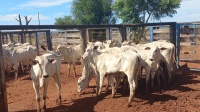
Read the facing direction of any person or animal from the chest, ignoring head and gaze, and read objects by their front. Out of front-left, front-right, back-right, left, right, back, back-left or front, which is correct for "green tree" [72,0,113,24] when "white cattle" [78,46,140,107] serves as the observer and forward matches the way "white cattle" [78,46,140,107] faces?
front-right

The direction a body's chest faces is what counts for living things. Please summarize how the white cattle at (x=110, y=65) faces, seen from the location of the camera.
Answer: facing away from the viewer and to the left of the viewer

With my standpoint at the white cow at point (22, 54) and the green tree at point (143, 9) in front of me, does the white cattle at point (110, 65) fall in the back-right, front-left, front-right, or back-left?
back-right

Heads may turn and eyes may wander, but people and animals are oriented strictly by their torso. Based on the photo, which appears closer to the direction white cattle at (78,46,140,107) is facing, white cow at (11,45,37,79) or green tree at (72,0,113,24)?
the white cow

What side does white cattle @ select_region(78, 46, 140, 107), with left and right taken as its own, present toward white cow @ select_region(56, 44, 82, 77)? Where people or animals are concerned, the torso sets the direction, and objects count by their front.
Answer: front

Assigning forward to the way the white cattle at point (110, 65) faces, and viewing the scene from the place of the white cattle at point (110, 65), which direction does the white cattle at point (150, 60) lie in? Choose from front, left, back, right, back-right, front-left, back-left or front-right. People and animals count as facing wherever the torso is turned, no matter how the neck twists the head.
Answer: right

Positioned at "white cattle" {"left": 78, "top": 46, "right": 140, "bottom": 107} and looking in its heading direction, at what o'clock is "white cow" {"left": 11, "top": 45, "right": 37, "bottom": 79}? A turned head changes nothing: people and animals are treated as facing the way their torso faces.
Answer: The white cow is roughly at 12 o'clock from the white cattle.

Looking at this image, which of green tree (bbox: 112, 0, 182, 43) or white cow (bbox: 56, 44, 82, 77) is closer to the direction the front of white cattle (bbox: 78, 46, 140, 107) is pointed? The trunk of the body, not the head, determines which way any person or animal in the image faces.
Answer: the white cow

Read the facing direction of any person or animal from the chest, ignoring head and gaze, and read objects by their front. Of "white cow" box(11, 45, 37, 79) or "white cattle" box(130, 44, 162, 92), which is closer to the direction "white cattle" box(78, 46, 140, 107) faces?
the white cow
